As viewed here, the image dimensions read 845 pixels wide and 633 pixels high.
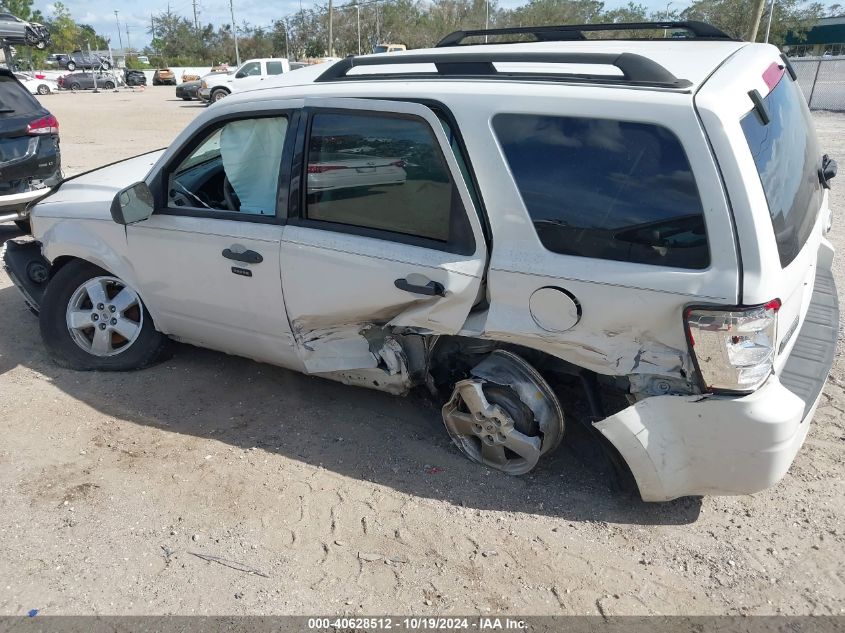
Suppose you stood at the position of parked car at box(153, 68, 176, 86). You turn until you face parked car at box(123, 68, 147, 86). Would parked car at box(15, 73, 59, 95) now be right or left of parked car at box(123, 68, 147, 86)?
left

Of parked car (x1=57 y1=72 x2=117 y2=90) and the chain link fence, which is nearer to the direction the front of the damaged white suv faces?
the parked car

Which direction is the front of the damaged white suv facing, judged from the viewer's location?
facing away from the viewer and to the left of the viewer

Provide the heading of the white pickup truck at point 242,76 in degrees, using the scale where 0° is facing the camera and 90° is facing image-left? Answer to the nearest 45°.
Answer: approximately 45°
